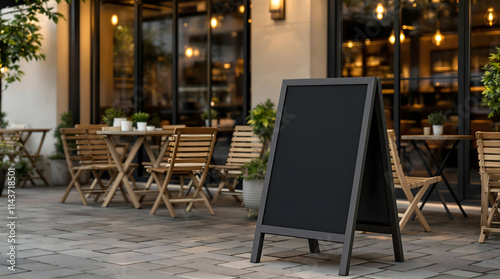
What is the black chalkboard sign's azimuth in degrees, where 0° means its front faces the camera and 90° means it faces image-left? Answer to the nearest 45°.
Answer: approximately 45°

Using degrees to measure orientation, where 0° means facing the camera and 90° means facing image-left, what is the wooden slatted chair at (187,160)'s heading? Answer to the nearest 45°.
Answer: approximately 135°

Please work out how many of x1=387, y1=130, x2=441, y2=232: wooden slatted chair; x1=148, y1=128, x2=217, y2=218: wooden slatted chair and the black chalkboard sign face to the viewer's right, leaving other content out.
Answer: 1

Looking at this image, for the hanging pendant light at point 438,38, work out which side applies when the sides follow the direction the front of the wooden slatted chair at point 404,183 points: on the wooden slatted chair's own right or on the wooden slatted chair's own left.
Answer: on the wooden slatted chair's own left

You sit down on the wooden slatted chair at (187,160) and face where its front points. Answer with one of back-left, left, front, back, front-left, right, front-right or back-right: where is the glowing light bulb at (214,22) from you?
front-right

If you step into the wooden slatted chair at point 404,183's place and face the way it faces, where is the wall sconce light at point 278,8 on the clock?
The wall sconce light is roughly at 8 o'clock from the wooden slatted chair.

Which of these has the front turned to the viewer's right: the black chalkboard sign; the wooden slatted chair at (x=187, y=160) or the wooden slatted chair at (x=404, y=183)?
the wooden slatted chair at (x=404, y=183)

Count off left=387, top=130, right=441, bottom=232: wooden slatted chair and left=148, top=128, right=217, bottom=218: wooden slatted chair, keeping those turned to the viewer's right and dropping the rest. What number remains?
1

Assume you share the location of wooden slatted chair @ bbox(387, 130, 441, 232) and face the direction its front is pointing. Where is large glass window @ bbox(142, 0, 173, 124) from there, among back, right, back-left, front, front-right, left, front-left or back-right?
back-left

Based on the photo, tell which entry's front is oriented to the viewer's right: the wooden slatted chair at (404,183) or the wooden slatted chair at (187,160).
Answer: the wooden slatted chair at (404,183)

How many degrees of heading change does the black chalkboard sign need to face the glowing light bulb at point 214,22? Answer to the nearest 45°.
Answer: approximately 135° to its right

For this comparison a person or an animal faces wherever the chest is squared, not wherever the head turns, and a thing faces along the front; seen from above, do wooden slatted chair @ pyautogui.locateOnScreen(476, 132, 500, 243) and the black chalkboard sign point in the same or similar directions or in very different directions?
very different directions
